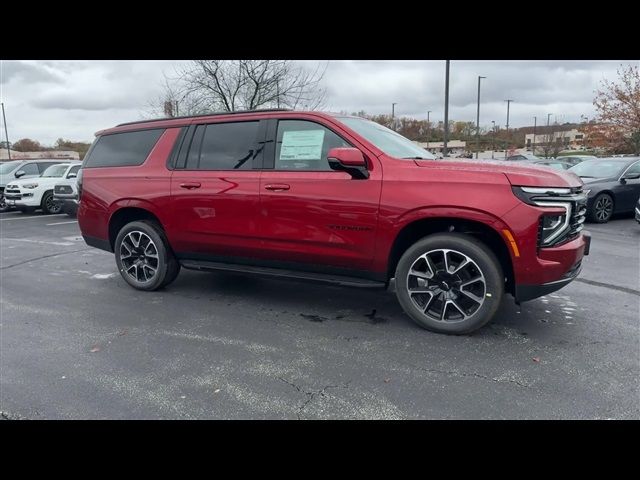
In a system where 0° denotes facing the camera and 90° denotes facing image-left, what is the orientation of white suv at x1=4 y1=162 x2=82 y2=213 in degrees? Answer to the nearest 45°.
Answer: approximately 45°

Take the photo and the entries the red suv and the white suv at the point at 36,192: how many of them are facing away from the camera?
0

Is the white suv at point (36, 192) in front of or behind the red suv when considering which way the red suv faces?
behind

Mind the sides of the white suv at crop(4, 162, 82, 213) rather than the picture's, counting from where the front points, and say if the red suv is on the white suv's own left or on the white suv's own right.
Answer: on the white suv's own left
